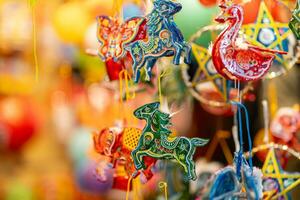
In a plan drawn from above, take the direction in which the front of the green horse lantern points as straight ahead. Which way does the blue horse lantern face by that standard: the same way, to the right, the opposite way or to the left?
the opposite way

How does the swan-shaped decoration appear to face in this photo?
to the viewer's left

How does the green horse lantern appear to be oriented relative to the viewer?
to the viewer's left

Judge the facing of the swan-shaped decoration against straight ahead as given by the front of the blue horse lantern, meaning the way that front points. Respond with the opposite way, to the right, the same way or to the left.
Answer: the opposite way

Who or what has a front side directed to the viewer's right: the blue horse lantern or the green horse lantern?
the blue horse lantern

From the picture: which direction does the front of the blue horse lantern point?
to the viewer's right
